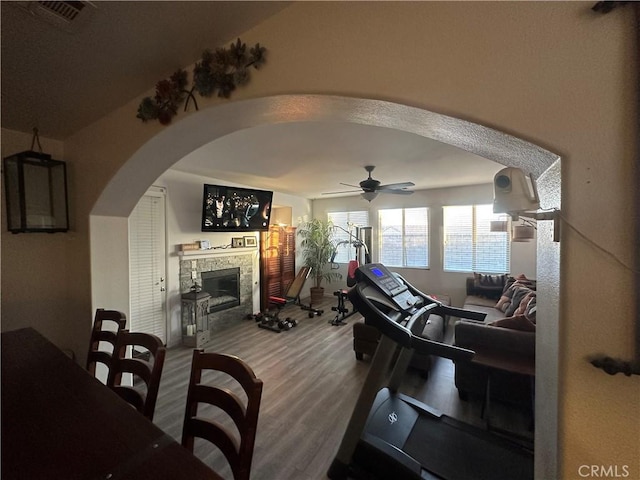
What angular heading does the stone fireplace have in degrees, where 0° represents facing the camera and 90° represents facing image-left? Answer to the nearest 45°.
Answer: approximately 315°

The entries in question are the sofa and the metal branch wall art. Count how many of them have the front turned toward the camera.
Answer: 1

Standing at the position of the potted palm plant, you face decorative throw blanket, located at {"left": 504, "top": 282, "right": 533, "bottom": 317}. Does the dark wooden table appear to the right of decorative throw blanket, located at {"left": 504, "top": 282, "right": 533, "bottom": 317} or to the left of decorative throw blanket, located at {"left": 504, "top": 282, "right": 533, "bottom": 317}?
right

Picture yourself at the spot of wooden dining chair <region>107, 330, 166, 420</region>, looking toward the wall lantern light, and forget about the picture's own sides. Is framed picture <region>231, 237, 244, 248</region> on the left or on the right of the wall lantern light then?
right

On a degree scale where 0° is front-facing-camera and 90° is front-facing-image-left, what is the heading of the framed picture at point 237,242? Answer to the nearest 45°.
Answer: approximately 315°

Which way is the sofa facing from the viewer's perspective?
to the viewer's left
